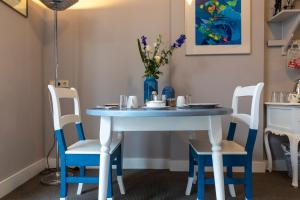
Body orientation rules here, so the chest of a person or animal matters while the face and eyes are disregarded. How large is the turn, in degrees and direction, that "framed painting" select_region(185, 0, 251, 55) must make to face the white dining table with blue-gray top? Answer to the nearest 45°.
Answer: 0° — it already faces it

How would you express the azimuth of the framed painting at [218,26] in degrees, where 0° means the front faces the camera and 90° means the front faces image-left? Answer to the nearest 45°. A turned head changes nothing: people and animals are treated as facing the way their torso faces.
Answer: approximately 0°
